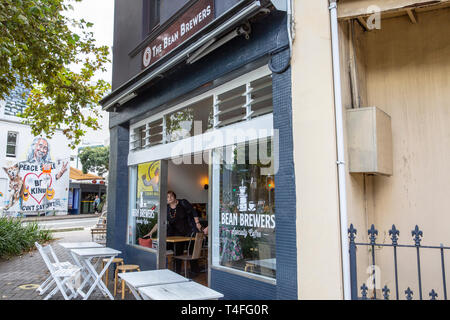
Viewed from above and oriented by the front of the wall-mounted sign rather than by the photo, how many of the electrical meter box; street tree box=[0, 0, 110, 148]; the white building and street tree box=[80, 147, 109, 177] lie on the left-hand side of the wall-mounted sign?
1

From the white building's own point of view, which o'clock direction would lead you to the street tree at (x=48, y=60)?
The street tree is roughly at 12 o'clock from the white building.

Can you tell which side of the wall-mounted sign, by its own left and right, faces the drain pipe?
left

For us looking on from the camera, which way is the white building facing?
facing the viewer

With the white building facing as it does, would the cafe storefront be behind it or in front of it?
in front

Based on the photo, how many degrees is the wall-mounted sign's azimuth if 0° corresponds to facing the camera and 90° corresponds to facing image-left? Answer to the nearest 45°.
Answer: approximately 45°

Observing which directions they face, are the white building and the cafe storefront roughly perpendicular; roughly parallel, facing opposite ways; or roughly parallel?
roughly perpendicular

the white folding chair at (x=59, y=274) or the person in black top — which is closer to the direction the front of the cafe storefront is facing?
the white folding chair

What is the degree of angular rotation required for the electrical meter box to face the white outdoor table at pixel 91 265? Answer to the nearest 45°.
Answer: approximately 45° to its right

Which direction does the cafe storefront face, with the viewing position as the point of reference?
facing the viewer and to the left of the viewer

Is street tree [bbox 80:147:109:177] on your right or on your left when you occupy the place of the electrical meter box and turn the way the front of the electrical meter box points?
on your right
